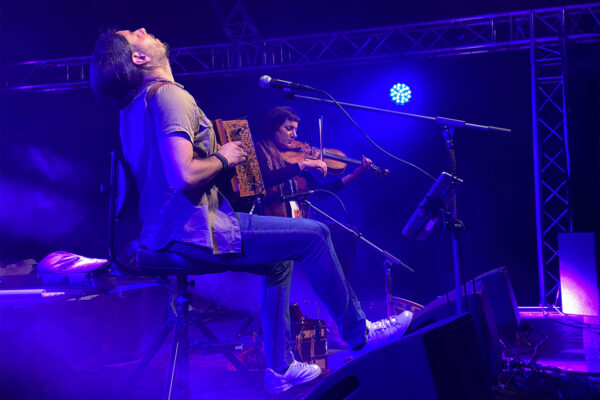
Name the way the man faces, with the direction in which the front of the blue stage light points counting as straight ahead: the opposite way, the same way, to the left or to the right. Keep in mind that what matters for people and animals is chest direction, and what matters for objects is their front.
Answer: to the left

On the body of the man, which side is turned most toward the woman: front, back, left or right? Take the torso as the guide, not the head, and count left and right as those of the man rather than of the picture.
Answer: left

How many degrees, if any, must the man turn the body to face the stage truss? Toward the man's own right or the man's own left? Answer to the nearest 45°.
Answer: approximately 45° to the man's own left

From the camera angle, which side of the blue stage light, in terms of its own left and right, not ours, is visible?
front

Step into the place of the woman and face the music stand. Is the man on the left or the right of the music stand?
right

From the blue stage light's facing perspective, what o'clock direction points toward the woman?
The woman is roughly at 1 o'clock from the blue stage light.

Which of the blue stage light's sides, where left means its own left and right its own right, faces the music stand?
front

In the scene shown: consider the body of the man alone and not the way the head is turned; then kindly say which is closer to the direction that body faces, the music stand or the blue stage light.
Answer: the music stand

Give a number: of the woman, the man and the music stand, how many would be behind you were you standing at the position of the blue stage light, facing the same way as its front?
0

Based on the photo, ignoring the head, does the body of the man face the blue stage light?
no

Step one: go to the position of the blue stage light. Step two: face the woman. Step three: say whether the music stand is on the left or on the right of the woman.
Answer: left

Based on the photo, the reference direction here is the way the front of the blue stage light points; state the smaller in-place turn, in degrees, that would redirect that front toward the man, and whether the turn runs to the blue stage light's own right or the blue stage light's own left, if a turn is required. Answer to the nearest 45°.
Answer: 0° — it already faces them

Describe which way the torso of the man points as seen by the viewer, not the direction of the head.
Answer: to the viewer's right

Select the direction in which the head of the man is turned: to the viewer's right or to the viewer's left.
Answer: to the viewer's right

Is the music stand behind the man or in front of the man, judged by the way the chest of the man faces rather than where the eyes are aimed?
in front

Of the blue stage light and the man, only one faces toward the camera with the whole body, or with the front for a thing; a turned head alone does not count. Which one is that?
the blue stage light
